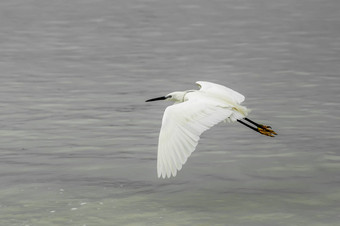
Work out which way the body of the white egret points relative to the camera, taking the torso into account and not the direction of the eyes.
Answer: to the viewer's left
